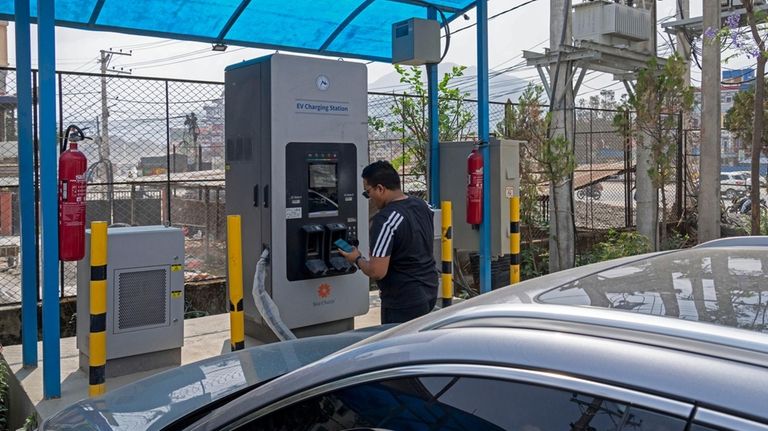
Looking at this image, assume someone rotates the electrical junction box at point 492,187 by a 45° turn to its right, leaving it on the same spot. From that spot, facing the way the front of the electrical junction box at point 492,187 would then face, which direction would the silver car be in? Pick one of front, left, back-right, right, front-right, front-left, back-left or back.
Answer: front

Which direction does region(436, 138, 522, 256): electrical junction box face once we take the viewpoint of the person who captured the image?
facing the viewer and to the right of the viewer

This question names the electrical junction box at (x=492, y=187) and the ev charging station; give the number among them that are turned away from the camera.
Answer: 0

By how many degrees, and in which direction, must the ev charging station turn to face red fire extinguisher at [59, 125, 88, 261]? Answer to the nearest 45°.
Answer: approximately 90° to its right

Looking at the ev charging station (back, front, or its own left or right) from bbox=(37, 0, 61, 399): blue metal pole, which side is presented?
right

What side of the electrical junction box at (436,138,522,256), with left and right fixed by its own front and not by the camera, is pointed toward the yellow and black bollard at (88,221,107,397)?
right

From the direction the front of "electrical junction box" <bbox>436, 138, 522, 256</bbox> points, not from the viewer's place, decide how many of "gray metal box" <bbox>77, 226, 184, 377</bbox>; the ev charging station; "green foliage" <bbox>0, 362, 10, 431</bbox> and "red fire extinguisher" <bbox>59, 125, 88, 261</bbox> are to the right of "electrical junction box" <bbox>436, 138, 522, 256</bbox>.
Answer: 4

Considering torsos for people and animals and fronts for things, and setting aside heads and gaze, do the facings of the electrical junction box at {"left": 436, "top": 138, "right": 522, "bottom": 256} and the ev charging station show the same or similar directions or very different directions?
same or similar directions

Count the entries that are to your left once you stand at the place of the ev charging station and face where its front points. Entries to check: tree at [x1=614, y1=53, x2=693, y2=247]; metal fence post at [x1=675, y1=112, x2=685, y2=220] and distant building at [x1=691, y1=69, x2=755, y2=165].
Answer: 3

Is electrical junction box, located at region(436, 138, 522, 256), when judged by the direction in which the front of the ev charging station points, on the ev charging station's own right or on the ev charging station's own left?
on the ev charging station's own left

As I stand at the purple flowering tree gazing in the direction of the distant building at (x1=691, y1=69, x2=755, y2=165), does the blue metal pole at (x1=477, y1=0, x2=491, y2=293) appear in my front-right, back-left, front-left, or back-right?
back-left

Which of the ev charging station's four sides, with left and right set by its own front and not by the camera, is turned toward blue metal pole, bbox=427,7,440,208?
left

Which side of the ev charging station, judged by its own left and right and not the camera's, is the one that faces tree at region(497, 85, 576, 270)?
left

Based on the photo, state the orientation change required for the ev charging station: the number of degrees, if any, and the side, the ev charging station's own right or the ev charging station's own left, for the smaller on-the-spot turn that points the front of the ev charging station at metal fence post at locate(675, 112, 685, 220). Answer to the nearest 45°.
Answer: approximately 90° to the ev charging station's own left

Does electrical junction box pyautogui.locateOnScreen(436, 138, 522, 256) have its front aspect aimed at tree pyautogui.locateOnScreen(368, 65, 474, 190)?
no

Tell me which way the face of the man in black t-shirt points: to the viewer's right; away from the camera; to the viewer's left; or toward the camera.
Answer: to the viewer's left
